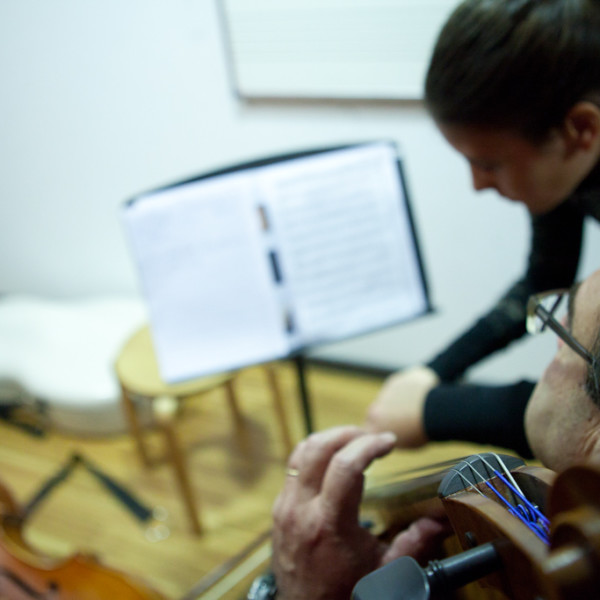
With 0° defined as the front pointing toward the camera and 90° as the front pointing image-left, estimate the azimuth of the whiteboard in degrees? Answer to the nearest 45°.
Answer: approximately 0°

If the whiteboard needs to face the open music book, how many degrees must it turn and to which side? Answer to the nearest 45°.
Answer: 0° — it already faces it

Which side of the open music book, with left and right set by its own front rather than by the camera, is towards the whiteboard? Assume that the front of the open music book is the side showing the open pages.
back

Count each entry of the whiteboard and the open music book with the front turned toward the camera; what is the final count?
2

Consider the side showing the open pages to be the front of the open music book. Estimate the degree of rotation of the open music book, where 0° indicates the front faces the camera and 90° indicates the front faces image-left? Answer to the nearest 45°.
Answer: approximately 0°

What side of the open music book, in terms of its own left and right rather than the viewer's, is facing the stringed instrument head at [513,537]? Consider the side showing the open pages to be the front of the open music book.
front

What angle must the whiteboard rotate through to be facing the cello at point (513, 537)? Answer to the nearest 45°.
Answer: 0° — it already faces it
